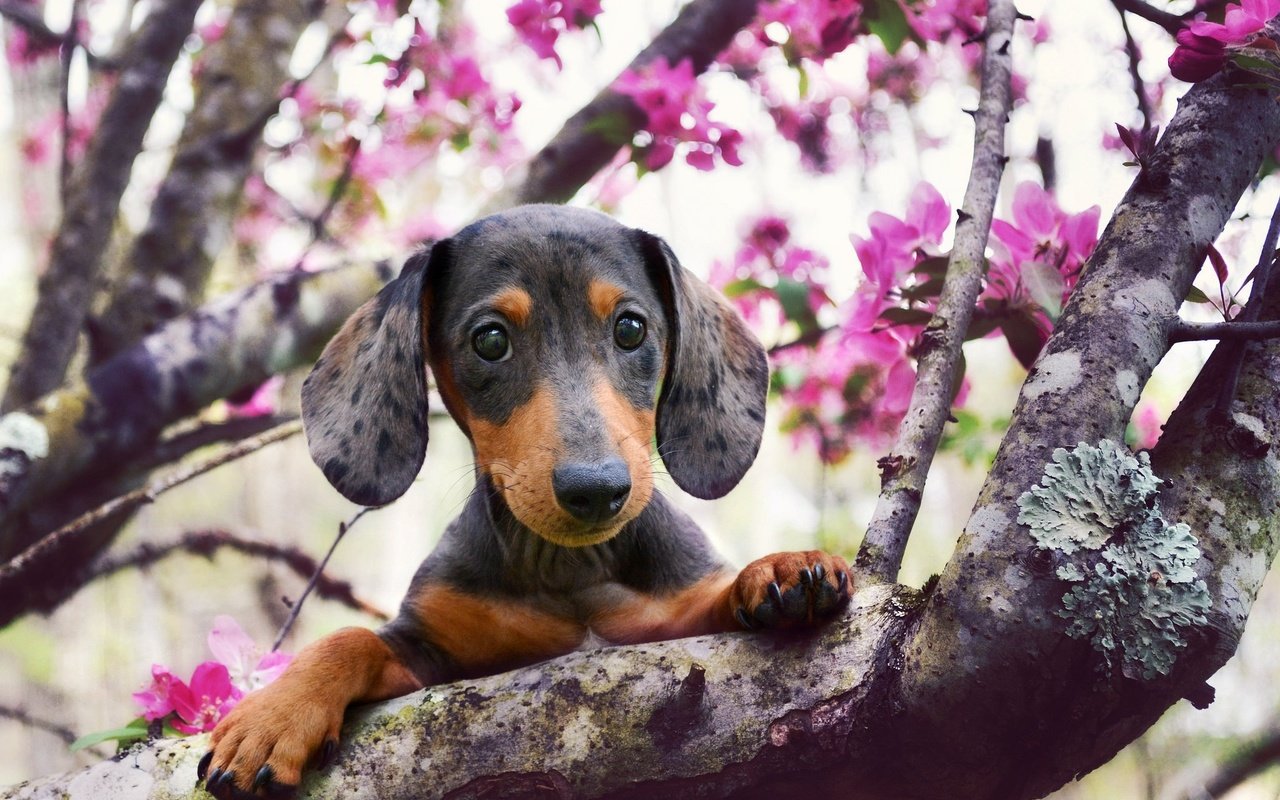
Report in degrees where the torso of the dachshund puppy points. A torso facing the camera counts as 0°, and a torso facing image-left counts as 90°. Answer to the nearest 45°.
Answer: approximately 0°
